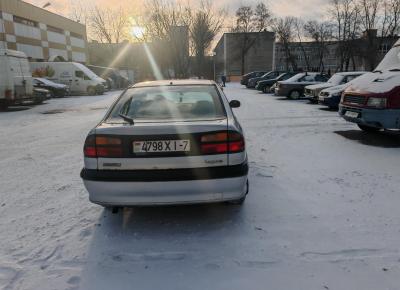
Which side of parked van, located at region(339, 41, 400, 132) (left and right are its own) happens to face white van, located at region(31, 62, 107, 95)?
right

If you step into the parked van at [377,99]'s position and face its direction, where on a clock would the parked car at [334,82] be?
the parked car at [334,82] is roughly at 4 o'clock from the parked van at [377,99].

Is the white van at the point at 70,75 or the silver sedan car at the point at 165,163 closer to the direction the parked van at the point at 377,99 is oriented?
the silver sedan car

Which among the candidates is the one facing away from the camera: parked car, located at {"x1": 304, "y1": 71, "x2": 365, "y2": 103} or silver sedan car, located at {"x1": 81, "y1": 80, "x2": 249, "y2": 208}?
the silver sedan car

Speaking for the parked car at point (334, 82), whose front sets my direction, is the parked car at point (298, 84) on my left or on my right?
on my right

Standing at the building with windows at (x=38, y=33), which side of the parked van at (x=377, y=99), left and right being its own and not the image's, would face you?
right

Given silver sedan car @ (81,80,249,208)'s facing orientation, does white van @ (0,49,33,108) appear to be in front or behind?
in front

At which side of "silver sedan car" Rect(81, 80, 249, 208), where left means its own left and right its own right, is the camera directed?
back

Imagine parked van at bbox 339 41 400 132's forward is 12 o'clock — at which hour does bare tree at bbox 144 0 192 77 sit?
The bare tree is roughly at 3 o'clock from the parked van.

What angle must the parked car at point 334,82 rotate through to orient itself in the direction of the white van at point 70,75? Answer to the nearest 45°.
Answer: approximately 45° to its right

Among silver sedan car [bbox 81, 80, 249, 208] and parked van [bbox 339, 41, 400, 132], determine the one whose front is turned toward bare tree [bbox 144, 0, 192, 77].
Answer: the silver sedan car

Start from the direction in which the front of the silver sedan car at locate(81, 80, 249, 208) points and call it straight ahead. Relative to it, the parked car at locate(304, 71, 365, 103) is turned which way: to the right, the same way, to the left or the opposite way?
to the left
